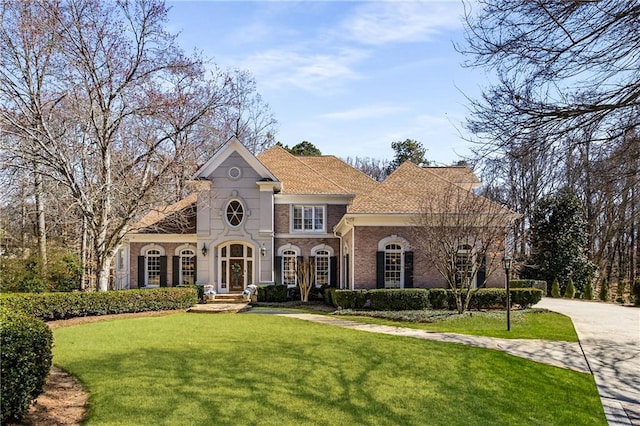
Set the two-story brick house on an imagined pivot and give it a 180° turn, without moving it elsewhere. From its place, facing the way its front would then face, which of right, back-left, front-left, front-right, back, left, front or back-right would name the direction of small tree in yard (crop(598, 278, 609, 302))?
right

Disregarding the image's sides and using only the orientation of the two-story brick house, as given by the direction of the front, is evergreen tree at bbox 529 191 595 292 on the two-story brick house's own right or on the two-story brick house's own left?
on the two-story brick house's own left

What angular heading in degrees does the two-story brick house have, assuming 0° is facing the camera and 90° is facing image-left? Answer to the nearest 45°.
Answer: approximately 0°

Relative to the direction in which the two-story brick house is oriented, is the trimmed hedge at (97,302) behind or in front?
in front

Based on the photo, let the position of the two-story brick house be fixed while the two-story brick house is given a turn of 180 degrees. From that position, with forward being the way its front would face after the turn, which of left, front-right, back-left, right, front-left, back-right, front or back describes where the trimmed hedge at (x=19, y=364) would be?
back

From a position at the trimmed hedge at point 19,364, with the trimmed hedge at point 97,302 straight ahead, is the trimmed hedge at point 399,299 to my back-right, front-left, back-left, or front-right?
front-right

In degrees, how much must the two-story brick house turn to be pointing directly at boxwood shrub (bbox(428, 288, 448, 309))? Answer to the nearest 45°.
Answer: approximately 45° to its left
